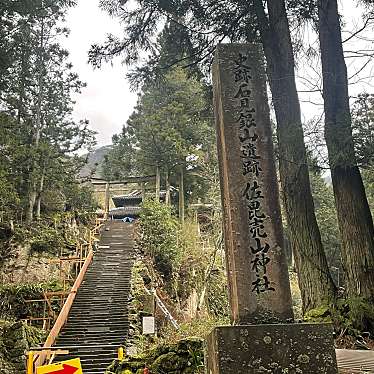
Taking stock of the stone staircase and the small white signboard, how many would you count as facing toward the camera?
2

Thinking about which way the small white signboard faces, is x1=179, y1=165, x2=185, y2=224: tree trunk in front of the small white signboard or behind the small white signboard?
behind

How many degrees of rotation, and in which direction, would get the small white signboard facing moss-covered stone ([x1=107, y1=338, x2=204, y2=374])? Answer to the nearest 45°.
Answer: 0° — it already faces it

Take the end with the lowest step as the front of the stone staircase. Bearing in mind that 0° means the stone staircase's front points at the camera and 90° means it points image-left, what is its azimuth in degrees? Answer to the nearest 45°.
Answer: approximately 0°

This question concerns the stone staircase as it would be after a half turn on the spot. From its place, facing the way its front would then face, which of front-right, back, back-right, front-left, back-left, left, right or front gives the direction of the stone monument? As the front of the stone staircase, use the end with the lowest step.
back

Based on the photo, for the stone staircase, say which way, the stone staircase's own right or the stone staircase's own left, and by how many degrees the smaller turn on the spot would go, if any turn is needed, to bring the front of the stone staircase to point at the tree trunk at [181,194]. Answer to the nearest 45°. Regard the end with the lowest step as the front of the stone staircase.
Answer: approximately 135° to the stone staircase's own left

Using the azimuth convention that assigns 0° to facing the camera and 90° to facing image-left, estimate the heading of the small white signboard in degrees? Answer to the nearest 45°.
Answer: approximately 0°
